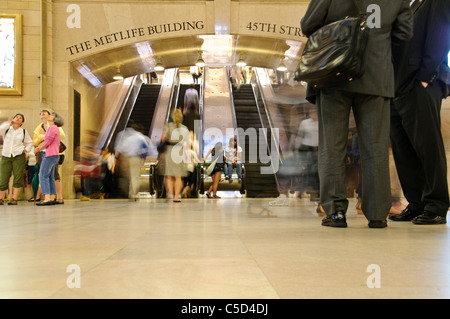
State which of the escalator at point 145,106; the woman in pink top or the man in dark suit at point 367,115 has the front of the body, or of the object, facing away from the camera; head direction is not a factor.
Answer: the man in dark suit

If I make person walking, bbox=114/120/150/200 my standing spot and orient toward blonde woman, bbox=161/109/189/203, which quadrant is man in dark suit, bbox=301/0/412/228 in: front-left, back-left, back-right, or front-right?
front-right

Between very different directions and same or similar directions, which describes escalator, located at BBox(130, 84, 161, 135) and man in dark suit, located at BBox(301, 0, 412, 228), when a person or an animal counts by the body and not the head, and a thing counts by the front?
very different directions

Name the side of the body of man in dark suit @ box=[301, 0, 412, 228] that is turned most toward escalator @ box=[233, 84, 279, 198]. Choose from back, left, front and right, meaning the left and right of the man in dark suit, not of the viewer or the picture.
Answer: front

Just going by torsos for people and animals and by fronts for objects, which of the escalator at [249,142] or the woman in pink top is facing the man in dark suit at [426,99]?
the escalator

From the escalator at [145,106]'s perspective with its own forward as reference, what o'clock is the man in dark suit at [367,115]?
The man in dark suit is roughly at 12 o'clock from the escalator.

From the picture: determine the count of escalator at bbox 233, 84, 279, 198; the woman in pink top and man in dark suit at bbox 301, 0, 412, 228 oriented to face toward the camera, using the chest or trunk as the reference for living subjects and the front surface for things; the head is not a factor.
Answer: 1

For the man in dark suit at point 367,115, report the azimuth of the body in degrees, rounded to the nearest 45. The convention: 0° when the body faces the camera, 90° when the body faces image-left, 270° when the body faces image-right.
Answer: approximately 180°

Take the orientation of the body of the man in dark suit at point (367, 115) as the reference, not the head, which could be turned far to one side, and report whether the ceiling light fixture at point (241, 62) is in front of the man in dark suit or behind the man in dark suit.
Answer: in front

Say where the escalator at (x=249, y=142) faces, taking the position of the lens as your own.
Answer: facing the viewer

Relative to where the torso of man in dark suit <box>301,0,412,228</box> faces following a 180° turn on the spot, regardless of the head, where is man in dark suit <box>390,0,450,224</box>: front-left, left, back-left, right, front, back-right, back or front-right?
back-left
